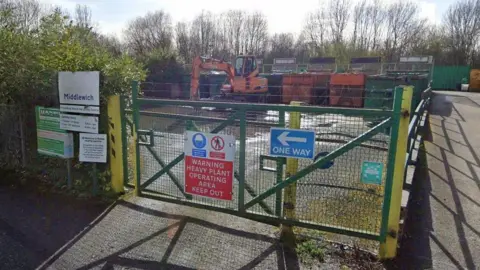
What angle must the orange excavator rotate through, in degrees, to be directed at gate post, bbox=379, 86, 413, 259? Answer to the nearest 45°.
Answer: approximately 90° to its left

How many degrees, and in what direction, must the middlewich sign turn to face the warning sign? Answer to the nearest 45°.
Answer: approximately 45° to its left

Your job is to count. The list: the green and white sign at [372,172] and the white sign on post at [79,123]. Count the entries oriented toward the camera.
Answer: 2

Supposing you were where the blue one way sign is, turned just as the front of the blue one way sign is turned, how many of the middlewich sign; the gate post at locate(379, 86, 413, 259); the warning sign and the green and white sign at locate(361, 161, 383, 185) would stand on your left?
2

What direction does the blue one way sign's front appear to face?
toward the camera

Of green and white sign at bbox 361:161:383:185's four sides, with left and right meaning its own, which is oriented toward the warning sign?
right

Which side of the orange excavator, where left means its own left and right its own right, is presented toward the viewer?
left

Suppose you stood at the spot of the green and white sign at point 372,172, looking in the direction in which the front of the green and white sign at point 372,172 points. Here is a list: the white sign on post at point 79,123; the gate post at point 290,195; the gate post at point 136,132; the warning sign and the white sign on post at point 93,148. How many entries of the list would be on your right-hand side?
5

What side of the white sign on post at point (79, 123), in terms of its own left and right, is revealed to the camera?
front

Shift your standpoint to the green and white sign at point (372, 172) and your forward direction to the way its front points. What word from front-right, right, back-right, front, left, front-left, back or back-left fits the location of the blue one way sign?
right

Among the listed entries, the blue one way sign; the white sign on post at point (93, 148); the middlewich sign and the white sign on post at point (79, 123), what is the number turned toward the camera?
4

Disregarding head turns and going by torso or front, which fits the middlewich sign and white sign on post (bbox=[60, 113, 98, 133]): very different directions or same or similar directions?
same or similar directions

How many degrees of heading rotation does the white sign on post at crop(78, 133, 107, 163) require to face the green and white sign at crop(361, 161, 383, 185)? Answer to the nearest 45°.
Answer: approximately 45° to its left

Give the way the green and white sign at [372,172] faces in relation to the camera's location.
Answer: facing the viewer
